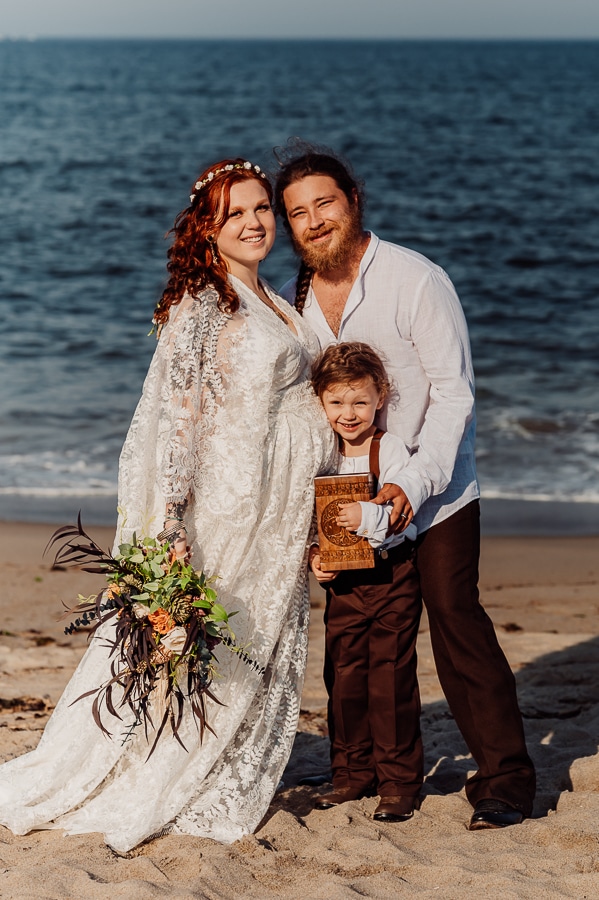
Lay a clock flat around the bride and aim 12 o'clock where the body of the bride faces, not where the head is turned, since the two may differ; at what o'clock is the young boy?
The young boy is roughly at 10 o'clock from the bride.
